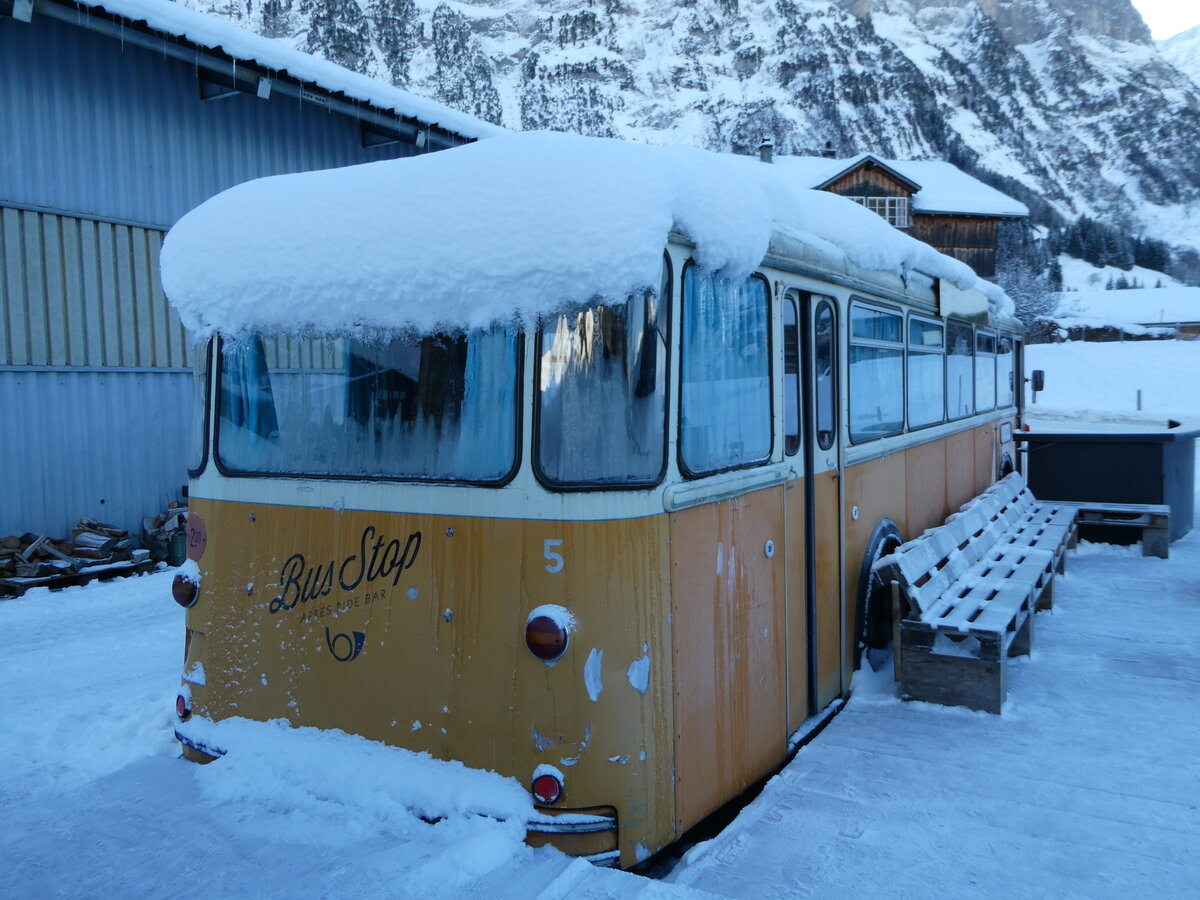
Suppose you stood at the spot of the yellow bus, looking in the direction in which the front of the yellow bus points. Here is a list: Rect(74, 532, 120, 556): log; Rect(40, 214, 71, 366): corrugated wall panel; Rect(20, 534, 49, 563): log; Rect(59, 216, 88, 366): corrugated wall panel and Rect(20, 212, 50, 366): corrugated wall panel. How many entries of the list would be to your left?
5

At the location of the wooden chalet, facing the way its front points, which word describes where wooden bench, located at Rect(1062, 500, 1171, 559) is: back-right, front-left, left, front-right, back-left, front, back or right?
front

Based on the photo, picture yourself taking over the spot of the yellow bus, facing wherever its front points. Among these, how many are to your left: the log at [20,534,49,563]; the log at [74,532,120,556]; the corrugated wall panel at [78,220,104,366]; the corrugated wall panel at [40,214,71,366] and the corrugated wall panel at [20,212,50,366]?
5

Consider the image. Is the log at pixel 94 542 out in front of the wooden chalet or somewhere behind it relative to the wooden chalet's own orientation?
in front

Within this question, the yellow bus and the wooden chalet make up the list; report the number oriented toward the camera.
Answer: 1

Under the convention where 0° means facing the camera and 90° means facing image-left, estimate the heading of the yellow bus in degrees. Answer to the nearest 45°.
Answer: approximately 225°

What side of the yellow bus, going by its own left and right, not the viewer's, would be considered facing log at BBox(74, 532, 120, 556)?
left

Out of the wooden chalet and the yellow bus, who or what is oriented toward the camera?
the wooden chalet

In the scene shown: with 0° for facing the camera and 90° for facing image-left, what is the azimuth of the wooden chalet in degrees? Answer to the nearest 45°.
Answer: approximately 0°

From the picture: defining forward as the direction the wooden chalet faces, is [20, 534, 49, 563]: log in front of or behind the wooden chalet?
in front

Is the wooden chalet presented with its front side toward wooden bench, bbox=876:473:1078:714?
yes

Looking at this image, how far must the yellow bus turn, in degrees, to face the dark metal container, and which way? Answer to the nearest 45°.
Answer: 0° — it already faces it

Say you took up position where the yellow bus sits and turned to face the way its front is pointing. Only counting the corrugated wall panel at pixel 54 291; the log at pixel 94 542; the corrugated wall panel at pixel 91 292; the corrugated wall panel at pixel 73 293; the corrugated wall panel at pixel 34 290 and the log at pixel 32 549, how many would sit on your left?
6

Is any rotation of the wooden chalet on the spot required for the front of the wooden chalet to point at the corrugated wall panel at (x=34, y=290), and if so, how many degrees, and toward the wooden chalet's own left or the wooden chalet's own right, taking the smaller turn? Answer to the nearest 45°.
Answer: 0° — it already faces it
